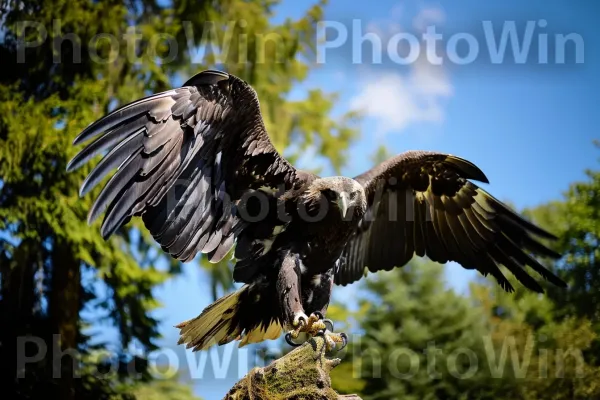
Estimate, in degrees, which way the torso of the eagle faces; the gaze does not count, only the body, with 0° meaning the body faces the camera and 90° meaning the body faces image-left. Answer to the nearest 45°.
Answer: approximately 315°
